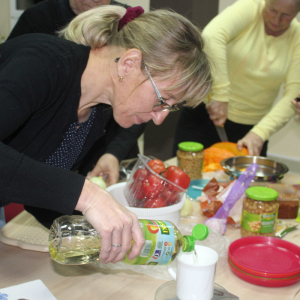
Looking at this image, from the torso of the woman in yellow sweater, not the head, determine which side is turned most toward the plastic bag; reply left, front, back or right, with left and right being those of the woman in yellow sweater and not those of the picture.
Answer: front

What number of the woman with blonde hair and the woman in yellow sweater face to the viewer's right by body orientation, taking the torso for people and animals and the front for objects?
1

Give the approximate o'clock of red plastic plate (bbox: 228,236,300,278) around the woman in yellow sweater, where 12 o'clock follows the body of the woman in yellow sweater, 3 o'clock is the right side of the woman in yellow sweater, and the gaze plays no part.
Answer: The red plastic plate is roughly at 12 o'clock from the woman in yellow sweater.

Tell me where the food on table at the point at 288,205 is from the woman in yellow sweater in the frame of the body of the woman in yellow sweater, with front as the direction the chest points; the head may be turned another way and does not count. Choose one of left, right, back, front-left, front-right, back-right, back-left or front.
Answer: front

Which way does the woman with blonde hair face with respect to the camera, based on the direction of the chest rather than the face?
to the viewer's right

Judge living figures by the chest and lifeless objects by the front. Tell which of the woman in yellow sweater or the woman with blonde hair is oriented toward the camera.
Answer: the woman in yellow sweater

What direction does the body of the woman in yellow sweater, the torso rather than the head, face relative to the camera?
toward the camera

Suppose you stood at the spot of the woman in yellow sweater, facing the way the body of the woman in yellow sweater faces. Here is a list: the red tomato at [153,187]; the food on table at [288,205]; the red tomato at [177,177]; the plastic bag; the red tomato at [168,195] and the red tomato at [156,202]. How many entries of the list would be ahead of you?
6

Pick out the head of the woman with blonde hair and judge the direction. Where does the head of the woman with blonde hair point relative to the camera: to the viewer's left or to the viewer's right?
to the viewer's right

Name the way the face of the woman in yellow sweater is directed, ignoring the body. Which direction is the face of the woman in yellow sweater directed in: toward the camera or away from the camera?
toward the camera

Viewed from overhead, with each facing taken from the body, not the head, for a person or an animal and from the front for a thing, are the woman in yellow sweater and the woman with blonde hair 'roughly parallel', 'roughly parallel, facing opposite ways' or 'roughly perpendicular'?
roughly perpendicular
